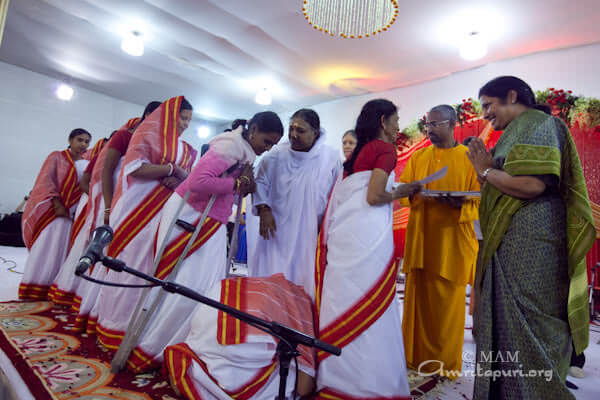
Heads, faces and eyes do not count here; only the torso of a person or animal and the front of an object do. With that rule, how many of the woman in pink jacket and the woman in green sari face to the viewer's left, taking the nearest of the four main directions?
1

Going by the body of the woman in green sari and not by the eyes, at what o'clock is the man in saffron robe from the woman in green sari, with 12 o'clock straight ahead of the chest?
The man in saffron robe is roughly at 2 o'clock from the woman in green sari.

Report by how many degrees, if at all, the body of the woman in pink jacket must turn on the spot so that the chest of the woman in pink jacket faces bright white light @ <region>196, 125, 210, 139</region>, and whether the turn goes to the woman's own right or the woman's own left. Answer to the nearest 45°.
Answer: approximately 90° to the woman's own left

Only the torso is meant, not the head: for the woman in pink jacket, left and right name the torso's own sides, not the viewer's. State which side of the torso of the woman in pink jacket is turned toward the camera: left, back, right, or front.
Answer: right

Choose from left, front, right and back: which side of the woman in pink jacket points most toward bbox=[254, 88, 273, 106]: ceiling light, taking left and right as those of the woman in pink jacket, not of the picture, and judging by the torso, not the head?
left

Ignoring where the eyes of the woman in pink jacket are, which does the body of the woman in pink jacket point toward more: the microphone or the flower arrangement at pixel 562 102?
the flower arrangement

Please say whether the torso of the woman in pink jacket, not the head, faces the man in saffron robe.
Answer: yes

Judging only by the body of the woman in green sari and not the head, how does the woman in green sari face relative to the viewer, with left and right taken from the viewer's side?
facing to the left of the viewer

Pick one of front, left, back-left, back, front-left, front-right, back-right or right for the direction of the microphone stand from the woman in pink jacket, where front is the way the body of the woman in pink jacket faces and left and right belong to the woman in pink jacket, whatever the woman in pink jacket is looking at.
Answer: right

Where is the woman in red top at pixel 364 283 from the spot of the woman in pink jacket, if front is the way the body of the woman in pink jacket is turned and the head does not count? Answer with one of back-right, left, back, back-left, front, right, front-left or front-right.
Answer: front-right

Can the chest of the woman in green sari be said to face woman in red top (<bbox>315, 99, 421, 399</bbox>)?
yes
